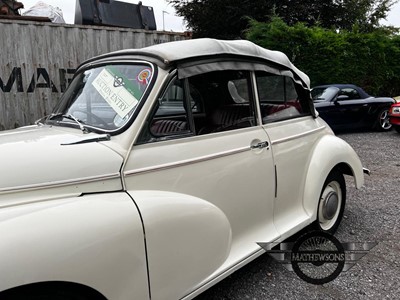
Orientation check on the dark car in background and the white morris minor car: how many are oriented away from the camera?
0

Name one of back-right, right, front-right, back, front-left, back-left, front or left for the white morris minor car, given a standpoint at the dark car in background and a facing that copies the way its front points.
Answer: front-left

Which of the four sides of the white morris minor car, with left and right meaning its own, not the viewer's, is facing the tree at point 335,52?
back

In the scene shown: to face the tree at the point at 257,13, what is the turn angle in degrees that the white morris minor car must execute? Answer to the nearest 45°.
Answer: approximately 135° to its right

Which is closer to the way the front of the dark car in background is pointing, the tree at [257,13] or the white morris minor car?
the white morris minor car

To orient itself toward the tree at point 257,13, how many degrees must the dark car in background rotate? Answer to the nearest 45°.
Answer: approximately 90° to its right

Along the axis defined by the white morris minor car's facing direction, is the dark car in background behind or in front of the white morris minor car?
behind
